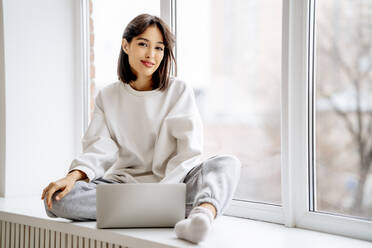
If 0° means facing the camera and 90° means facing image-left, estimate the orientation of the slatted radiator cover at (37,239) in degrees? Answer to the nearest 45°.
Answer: approximately 45°

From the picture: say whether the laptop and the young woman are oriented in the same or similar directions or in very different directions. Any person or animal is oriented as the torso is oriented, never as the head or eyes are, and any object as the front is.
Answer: very different directions

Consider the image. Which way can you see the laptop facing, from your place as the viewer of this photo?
facing away from the viewer

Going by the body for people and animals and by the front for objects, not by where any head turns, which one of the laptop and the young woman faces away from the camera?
the laptop

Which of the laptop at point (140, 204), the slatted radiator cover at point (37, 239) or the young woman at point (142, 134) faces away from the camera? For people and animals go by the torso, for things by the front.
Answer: the laptop

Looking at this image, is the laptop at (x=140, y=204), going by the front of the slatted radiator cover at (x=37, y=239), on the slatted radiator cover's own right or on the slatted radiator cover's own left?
on the slatted radiator cover's own left

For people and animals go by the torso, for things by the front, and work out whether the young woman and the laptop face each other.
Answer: yes
